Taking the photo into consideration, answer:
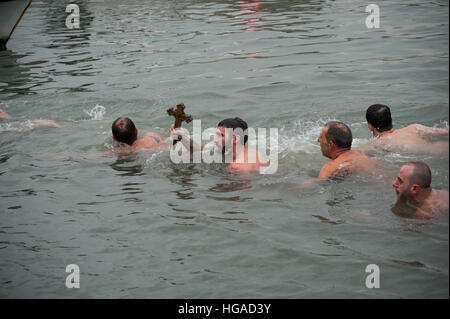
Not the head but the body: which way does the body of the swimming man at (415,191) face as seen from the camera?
to the viewer's left

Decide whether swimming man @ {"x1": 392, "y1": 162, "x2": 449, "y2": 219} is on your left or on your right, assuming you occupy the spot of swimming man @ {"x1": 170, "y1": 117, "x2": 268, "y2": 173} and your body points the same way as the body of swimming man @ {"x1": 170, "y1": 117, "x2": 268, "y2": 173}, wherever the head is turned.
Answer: on your left

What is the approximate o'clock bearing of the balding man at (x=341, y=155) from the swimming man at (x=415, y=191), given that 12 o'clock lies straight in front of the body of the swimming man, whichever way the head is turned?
The balding man is roughly at 2 o'clock from the swimming man.

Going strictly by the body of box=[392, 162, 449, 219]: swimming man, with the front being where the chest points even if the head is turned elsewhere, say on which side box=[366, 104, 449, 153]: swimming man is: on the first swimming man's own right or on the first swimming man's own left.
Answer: on the first swimming man's own right

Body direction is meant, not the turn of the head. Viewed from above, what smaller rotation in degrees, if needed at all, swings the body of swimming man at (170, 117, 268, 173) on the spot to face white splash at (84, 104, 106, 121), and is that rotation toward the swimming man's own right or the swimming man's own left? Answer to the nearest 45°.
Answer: approximately 45° to the swimming man's own right

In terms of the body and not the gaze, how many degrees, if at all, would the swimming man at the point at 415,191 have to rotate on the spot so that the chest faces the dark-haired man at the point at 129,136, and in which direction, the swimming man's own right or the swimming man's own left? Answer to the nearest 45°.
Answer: approximately 45° to the swimming man's own right
